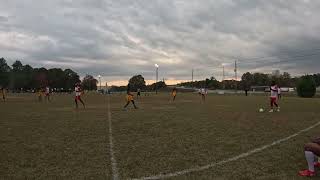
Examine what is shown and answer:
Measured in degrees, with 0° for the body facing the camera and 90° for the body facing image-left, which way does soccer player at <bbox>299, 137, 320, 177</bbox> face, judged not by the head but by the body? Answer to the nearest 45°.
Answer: approximately 90°
